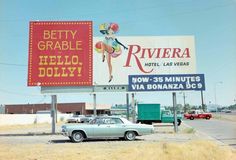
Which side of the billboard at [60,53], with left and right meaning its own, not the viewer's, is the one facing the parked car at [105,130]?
front

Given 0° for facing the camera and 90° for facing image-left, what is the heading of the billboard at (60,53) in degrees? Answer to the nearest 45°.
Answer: approximately 0°

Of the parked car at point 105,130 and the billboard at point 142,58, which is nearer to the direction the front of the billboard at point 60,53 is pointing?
the parked car

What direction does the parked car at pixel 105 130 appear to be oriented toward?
to the viewer's left

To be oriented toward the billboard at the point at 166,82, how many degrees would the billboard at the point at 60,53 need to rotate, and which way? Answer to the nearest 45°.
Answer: approximately 90° to its left

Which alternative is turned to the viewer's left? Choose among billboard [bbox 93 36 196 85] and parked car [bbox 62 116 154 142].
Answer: the parked car

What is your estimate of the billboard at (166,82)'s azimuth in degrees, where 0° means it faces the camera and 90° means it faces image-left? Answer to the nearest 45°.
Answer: approximately 0°

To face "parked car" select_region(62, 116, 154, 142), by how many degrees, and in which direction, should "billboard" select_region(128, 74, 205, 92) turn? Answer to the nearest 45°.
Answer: approximately 45° to its right

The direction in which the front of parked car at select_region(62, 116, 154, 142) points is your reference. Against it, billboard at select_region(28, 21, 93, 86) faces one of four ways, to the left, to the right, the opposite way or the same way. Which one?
to the left
